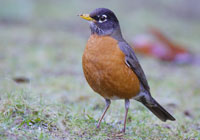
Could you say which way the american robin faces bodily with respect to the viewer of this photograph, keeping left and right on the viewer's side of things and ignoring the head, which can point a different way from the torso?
facing the viewer and to the left of the viewer
